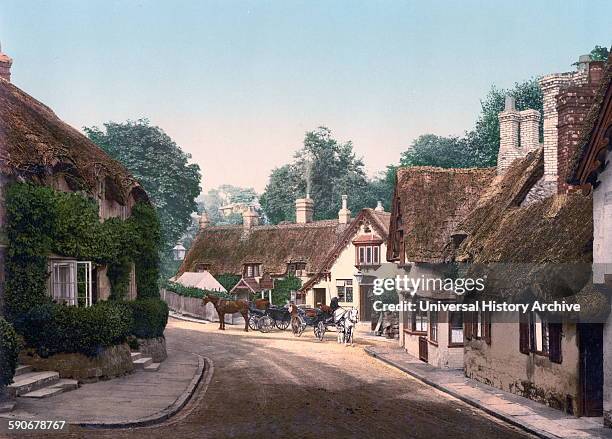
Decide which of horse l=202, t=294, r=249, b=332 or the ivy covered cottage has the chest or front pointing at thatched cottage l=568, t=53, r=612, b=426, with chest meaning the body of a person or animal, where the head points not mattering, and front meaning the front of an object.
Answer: the ivy covered cottage

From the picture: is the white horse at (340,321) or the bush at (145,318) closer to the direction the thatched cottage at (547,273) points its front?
the bush

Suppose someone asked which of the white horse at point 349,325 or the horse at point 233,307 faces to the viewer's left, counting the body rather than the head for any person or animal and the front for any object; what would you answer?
the horse

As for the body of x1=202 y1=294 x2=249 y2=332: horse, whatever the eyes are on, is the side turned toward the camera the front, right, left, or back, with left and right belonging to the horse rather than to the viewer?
left

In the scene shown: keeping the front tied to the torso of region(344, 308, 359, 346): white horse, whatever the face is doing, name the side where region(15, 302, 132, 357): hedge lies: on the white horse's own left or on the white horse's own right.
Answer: on the white horse's own right

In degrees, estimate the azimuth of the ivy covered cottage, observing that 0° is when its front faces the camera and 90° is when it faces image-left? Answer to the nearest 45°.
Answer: approximately 315°

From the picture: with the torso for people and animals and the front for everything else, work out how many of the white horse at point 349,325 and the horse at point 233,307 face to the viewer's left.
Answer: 1
